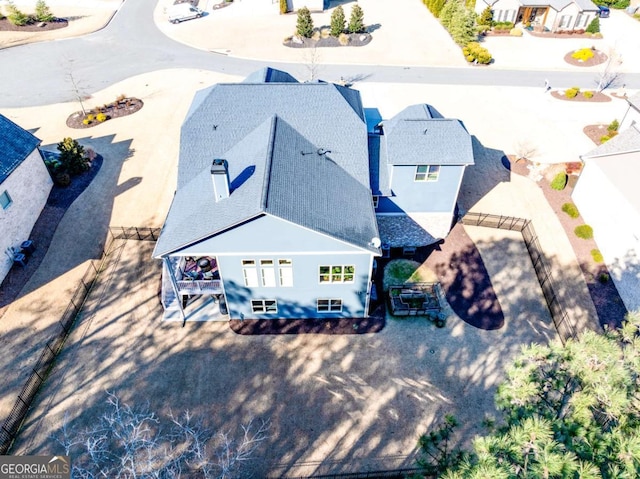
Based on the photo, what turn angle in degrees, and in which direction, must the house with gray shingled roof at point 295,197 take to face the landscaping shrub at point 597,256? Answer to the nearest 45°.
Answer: approximately 90° to its right

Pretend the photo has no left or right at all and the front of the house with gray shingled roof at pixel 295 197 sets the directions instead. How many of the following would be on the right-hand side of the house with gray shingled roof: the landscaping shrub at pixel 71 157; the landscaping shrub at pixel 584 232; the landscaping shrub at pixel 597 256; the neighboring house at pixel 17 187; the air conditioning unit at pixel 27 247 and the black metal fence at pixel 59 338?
2

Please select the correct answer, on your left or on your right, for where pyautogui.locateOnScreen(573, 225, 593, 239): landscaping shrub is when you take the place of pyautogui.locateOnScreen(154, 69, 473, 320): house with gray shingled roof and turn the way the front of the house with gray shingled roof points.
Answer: on your right

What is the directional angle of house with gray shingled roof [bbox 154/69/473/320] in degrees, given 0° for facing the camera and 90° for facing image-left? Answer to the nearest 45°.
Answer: approximately 180°

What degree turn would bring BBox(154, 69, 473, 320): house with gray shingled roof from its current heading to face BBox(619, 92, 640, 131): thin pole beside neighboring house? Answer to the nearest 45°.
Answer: approximately 45° to its right

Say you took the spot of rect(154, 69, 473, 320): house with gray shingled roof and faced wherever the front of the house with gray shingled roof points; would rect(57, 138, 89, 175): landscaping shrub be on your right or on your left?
on your left

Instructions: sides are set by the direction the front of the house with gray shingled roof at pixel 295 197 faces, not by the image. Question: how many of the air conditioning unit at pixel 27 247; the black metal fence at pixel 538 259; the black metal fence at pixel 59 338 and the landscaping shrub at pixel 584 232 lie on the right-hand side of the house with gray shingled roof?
2

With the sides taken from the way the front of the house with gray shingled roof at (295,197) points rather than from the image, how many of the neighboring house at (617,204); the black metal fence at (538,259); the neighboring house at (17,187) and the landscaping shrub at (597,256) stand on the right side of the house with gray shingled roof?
3

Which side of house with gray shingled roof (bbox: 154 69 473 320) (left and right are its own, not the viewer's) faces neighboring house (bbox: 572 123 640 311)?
right

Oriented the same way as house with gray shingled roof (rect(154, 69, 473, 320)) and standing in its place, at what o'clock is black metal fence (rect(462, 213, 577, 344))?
The black metal fence is roughly at 3 o'clock from the house with gray shingled roof.

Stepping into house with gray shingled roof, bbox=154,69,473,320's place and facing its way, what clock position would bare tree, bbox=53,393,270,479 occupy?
The bare tree is roughly at 7 o'clock from the house with gray shingled roof.

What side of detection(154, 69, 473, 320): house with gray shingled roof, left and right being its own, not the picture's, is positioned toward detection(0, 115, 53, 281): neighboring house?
left

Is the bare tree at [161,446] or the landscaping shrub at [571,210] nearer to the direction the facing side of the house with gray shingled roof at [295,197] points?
the landscaping shrub
